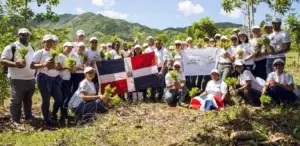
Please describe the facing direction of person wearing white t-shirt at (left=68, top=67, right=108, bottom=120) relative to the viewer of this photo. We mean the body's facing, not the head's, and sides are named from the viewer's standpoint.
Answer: facing the viewer and to the right of the viewer

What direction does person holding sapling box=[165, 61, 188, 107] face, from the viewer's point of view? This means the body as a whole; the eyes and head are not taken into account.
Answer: toward the camera

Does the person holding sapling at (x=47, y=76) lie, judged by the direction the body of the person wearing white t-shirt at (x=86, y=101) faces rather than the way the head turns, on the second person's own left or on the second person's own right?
on the second person's own right

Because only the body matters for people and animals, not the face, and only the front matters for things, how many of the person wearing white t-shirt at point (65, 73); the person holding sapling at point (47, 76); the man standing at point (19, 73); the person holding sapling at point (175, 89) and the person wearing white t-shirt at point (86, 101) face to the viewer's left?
0

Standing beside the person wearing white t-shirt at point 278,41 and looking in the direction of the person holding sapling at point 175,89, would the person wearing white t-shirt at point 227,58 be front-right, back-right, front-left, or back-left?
front-right

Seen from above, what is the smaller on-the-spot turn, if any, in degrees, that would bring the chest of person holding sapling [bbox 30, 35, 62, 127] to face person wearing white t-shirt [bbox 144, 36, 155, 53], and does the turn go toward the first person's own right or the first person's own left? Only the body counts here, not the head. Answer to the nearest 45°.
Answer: approximately 90° to the first person's own left

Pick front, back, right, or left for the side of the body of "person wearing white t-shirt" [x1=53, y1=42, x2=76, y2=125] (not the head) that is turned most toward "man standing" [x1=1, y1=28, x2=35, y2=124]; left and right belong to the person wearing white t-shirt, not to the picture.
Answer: right

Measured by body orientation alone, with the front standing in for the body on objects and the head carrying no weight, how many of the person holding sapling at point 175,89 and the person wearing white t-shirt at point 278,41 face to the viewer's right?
0

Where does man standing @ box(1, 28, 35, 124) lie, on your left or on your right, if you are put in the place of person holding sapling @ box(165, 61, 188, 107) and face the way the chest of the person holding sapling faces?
on your right

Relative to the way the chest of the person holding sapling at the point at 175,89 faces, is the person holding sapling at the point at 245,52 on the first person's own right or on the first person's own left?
on the first person's own left

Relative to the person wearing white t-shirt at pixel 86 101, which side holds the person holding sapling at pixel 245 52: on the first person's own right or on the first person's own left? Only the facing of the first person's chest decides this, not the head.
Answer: on the first person's own left

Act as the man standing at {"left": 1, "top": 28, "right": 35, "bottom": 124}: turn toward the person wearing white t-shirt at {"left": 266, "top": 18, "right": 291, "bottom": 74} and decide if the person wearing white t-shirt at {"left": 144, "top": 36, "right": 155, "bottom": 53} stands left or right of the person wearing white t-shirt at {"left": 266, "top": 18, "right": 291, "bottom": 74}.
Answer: left

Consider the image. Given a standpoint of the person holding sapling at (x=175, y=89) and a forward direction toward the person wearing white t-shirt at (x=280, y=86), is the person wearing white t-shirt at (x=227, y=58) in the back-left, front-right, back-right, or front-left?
front-left

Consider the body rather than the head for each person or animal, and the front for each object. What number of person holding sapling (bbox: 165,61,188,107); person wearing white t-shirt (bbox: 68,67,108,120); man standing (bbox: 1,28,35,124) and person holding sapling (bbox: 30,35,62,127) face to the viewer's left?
0

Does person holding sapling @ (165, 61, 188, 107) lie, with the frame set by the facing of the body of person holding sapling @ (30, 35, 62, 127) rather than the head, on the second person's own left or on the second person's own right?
on the second person's own left

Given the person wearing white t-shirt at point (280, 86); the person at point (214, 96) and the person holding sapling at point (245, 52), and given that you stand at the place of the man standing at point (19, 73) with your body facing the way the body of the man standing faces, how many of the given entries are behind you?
0

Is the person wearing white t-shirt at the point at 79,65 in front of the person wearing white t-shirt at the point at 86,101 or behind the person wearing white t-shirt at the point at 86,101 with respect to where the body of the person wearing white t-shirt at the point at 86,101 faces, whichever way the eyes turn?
behind

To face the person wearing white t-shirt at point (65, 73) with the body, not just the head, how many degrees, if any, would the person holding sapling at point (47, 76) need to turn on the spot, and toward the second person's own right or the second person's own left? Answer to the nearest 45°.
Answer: approximately 90° to the second person's own left
